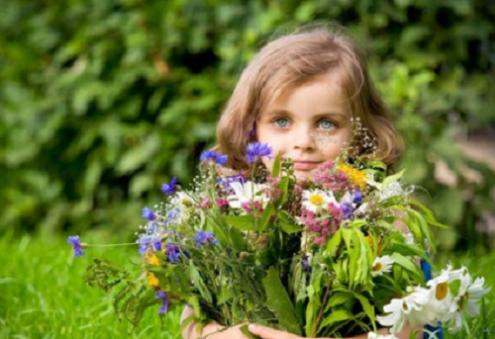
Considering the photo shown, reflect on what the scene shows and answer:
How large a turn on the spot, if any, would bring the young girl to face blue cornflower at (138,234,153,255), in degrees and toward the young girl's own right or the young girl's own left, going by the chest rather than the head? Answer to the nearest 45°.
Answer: approximately 45° to the young girl's own right

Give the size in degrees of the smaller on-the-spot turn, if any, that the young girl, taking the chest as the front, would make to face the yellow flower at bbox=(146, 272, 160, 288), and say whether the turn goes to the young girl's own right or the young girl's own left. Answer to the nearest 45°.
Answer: approximately 45° to the young girl's own right

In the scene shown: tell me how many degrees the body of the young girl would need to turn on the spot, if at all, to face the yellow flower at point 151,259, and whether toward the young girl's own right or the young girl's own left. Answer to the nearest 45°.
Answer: approximately 45° to the young girl's own right

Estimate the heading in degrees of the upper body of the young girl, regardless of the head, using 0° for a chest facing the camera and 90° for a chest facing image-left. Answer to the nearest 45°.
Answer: approximately 0°

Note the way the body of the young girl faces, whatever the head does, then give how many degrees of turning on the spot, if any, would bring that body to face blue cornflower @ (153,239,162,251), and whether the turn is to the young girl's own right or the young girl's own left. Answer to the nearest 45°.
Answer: approximately 45° to the young girl's own right
